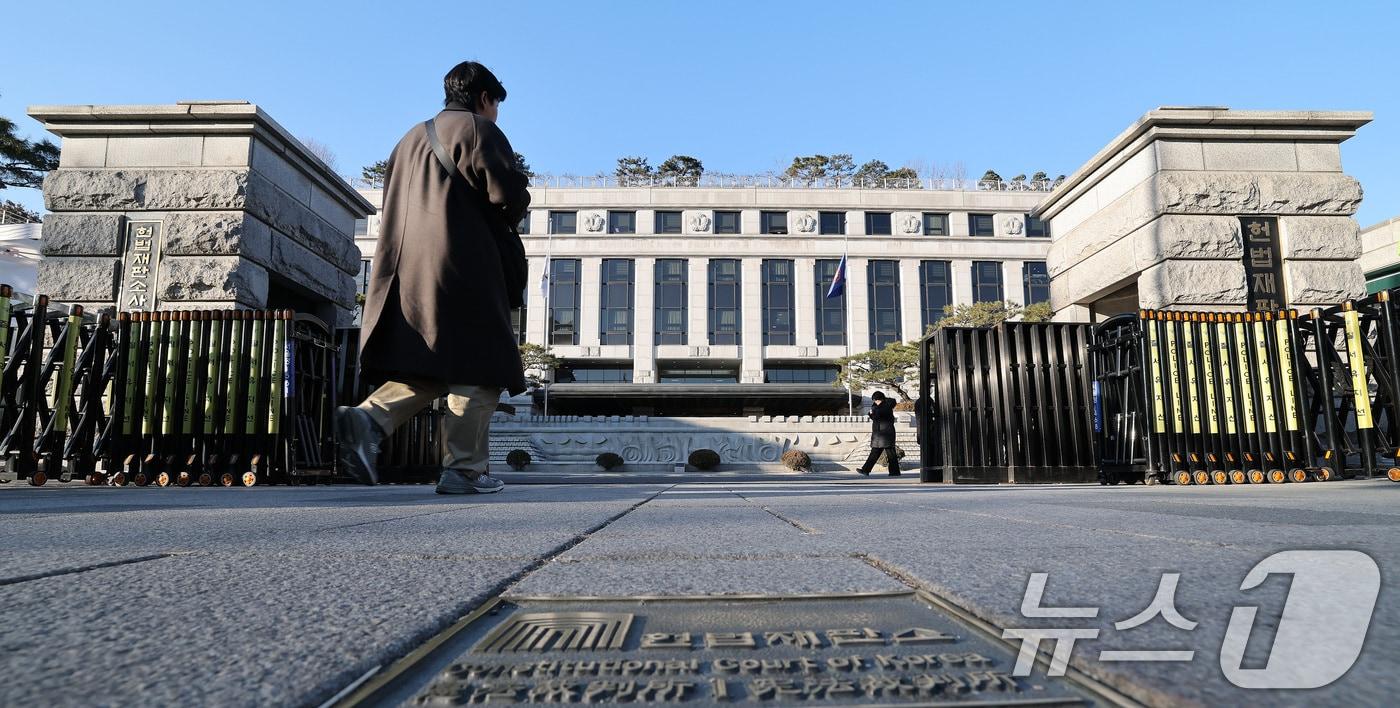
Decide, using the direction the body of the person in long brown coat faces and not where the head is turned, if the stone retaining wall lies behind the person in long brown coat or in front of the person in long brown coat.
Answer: in front

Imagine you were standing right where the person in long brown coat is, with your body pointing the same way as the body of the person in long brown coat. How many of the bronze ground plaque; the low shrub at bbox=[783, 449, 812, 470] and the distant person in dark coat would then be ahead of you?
2

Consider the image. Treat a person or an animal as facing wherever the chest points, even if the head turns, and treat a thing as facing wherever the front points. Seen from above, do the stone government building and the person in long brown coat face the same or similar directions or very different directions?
very different directions

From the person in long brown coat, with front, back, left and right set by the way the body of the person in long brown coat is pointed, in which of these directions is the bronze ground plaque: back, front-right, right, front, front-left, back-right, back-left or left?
back-right

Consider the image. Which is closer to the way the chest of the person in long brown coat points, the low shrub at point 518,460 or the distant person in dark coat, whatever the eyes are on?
the distant person in dark coat

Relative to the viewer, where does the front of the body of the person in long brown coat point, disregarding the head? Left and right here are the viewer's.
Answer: facing away from the viewer and to the right of the viewer

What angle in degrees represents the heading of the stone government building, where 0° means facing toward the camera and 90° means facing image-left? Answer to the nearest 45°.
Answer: approximately 0°

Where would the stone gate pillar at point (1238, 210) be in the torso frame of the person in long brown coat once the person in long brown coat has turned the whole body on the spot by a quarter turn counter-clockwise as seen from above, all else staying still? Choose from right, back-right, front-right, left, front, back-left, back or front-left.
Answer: back-right

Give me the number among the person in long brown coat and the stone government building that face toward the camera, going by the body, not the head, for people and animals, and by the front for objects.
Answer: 1

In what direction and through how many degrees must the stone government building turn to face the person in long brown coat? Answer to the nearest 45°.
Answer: approximately 45° to its left
